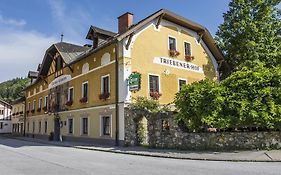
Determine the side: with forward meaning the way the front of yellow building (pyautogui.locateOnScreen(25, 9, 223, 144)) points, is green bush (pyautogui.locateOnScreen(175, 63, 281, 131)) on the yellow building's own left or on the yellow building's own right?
on the yellow building's own left

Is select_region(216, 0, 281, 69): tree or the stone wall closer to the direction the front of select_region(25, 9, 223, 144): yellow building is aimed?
the stone wall

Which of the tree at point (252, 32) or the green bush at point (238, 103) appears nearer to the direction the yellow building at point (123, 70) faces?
the green bush

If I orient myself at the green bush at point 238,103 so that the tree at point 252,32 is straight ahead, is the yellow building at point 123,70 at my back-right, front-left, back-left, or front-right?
front-left
